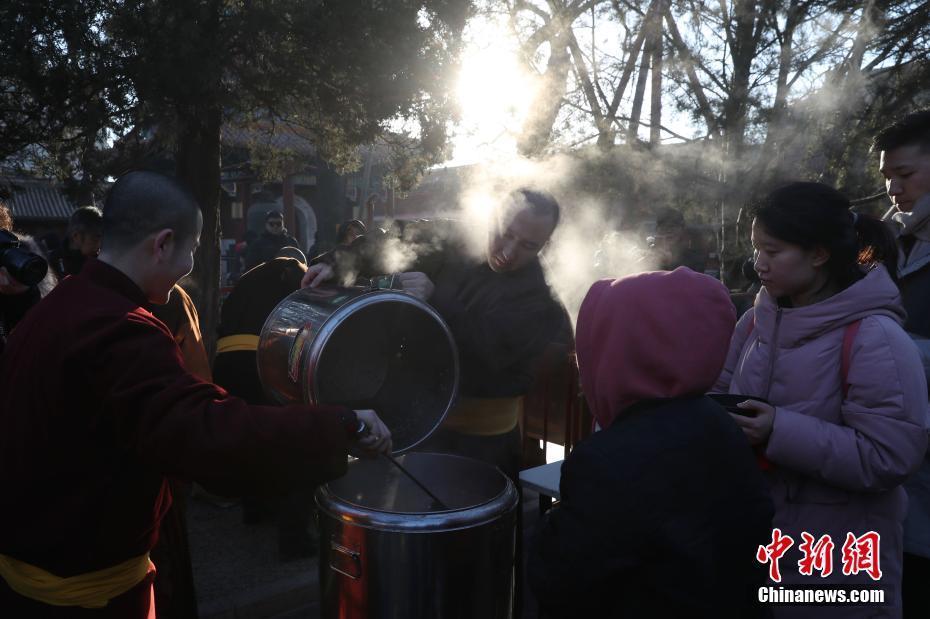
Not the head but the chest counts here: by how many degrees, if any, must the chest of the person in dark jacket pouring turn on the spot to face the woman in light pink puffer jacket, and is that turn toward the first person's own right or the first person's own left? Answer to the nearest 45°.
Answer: approximately 90° to the first person's own left

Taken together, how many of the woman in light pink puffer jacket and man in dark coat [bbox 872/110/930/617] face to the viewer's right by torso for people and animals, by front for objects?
0

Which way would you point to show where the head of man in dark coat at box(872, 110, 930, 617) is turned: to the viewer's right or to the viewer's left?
to the viewer's left

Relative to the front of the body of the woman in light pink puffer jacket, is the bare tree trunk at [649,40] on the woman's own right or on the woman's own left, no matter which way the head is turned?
on the woman's own right

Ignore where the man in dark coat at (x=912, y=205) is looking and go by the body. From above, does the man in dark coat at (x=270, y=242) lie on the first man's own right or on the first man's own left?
on the first man's own right

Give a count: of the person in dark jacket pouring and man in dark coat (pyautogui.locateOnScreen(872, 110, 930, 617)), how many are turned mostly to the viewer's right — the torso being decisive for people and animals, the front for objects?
0

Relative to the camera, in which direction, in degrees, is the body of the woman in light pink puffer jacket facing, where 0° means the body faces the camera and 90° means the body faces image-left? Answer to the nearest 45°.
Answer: approximately 45°

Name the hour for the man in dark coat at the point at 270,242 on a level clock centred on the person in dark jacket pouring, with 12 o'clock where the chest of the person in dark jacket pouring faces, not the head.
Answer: The man in dark coat is roughly at 4 o'clock from the person in dark jacket pouring.

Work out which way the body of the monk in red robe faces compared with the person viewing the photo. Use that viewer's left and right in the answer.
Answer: facing away from the viewer and to the right of the viewer

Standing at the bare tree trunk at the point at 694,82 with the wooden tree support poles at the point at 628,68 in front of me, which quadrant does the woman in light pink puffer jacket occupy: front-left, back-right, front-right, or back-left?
back-left

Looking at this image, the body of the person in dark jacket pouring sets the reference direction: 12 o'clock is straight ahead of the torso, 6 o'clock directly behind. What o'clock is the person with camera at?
The person with camera is roughly at 2 o'clock from the person in dark jacket pouring.

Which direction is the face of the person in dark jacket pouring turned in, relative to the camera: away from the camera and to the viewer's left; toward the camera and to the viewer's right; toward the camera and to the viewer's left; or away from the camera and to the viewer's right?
toward the camera and to the viewer's left

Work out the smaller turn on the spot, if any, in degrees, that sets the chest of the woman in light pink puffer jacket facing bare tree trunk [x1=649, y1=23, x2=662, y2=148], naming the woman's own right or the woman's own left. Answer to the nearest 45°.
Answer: approximately 135° to the woman's own right
